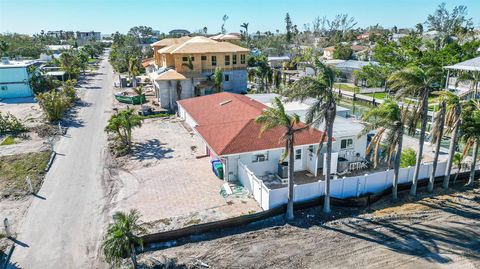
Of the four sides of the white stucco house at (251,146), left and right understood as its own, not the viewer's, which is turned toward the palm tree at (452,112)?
back

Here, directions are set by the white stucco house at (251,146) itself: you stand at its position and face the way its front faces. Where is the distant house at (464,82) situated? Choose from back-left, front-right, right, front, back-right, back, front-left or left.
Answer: back-right

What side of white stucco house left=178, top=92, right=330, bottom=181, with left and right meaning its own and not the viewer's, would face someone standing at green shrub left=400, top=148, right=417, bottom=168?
back

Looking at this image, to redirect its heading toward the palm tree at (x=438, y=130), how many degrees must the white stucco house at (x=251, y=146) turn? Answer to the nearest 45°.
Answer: approximately 180°

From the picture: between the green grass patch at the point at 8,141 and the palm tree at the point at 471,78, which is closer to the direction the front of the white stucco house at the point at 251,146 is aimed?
the green grass patch

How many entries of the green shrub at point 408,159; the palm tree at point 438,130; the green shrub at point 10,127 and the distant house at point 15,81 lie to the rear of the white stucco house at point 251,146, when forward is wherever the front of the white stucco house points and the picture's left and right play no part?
2

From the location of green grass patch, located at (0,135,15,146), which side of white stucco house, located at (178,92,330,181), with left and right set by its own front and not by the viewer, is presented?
front

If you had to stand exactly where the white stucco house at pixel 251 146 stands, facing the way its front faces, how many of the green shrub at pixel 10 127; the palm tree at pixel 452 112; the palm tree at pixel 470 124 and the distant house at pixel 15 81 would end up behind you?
2

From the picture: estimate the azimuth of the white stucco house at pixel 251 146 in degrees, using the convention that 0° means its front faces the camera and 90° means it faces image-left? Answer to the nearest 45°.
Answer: approximately 90°

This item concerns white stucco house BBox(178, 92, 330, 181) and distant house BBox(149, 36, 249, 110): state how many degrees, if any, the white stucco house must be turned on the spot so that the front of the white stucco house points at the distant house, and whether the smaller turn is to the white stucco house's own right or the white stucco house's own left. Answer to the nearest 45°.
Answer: approximately 90° to the white stucco house's own right

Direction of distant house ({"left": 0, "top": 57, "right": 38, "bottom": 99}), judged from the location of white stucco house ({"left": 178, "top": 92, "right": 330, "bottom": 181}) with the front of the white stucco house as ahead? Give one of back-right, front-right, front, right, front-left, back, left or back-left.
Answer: front-right

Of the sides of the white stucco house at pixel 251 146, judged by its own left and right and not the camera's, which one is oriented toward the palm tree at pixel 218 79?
right

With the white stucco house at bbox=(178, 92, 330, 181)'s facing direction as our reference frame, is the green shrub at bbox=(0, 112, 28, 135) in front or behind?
in front
